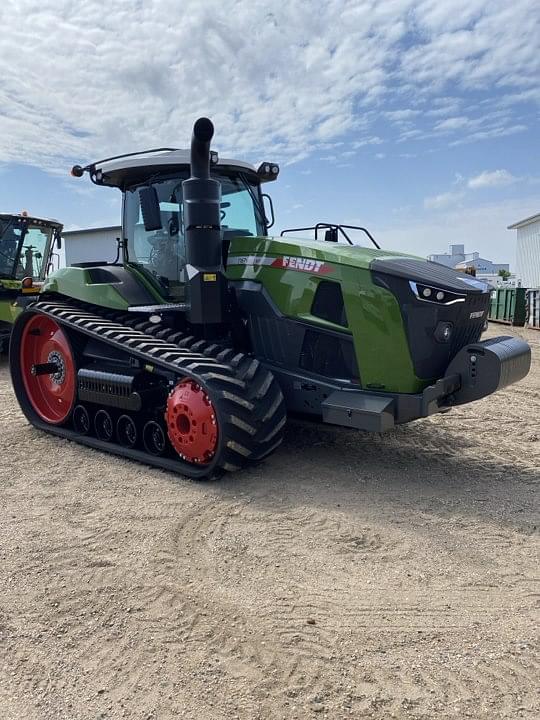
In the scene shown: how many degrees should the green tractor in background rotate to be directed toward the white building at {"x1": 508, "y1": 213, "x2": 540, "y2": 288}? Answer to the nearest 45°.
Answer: approximately 90° to its left

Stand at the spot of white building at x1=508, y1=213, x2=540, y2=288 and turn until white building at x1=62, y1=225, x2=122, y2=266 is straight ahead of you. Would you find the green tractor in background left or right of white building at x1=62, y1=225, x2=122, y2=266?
left

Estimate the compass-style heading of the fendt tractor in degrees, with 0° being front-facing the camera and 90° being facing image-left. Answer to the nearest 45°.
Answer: approximately 315°

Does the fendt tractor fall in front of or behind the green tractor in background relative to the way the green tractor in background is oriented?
in front

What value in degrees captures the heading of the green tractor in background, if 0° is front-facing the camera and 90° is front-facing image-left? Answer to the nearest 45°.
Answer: approximately 315°

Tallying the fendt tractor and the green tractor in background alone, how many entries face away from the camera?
0

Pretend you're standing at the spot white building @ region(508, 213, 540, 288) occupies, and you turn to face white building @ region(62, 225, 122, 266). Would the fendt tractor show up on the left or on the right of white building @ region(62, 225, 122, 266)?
left

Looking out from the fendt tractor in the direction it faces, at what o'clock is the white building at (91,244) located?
The white building is roughly at 7 o'clock from the fendt tractor.

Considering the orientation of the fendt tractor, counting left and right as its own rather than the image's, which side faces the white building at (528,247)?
left

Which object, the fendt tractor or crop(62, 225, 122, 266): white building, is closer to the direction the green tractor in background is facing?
the fendt tractor

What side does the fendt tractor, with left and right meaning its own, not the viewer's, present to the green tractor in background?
back
